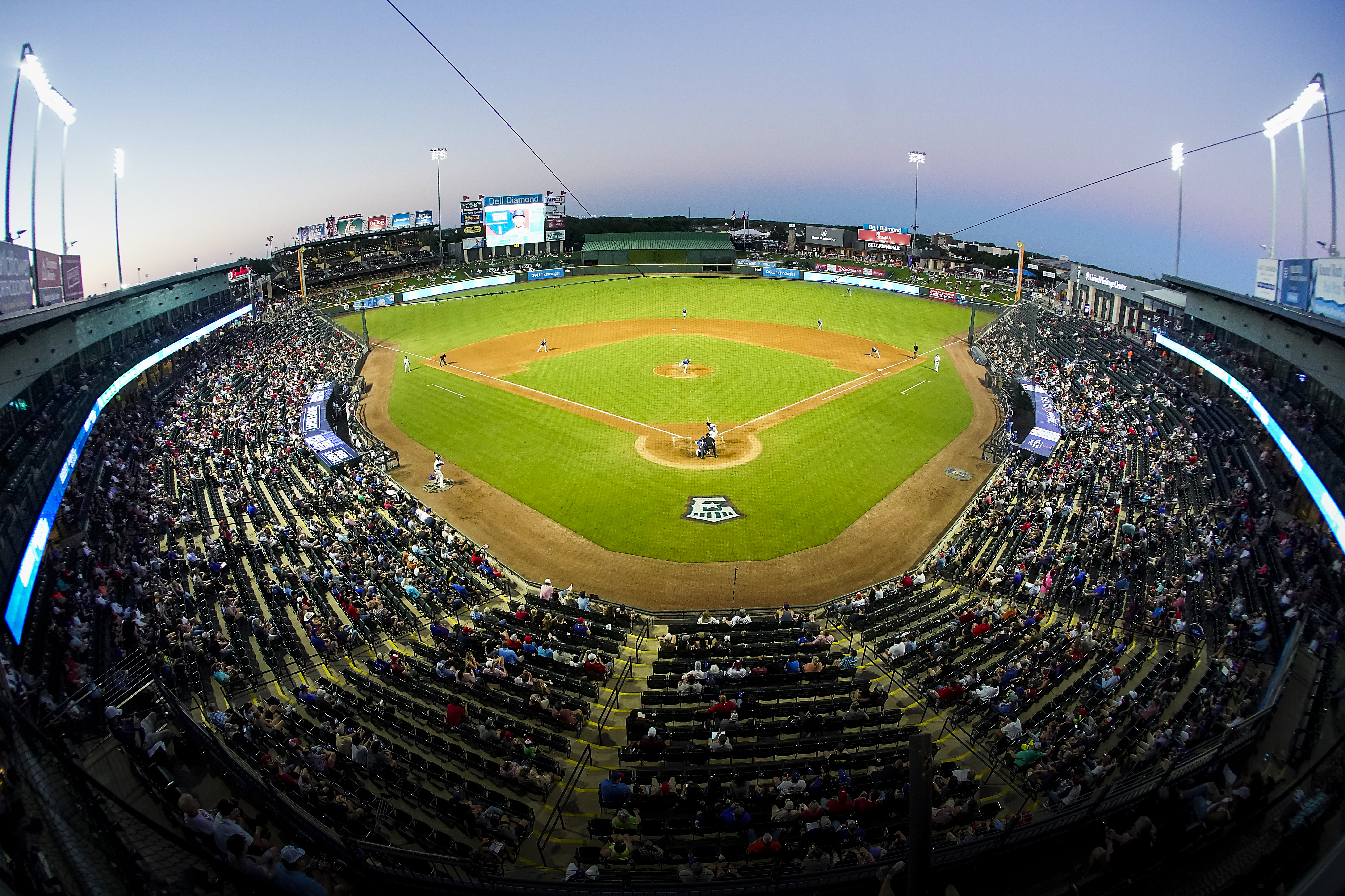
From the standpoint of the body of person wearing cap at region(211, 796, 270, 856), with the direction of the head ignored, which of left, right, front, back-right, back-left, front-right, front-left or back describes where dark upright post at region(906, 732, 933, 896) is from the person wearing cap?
right

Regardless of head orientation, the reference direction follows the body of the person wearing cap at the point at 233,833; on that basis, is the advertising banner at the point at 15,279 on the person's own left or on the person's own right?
on the person's own left

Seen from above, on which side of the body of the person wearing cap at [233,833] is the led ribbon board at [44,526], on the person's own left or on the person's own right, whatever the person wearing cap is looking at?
on the person's own left

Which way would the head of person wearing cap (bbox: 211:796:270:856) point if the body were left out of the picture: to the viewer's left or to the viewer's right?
to the viewer's right

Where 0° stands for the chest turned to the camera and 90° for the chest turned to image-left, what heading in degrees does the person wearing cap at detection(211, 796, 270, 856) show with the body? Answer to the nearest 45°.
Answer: approximately 225°

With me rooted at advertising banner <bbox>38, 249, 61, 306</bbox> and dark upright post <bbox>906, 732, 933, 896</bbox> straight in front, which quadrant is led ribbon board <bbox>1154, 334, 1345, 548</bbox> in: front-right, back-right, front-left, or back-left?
front-left

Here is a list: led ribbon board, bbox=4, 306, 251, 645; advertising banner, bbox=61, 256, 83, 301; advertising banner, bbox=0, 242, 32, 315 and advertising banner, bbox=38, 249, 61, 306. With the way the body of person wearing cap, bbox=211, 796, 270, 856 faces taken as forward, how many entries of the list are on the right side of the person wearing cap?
0

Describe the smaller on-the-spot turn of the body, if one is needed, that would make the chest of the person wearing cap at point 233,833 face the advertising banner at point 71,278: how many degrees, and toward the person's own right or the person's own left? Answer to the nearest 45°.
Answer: approximately 45° to the person's own left

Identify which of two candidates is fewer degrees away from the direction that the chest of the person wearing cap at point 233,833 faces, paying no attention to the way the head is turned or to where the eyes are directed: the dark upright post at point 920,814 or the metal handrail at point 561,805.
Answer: the metal handrail
